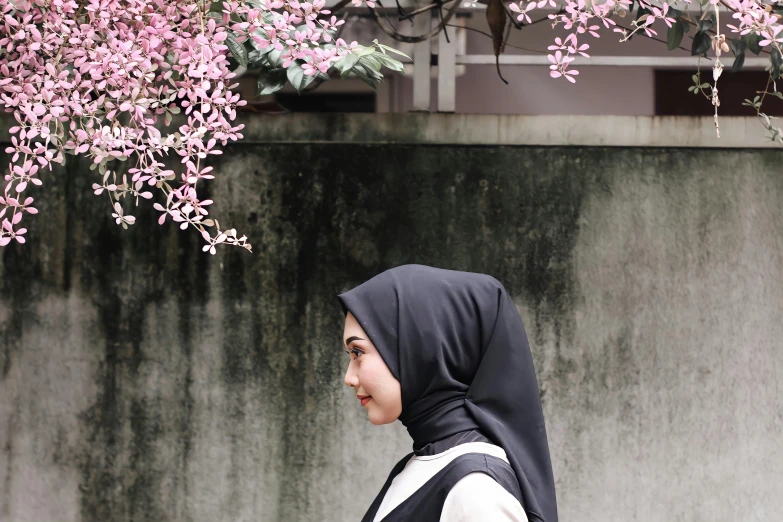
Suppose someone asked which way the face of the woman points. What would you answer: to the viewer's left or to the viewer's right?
to the viewer's left

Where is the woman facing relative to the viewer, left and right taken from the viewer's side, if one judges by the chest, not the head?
facing to the left of the viewer
